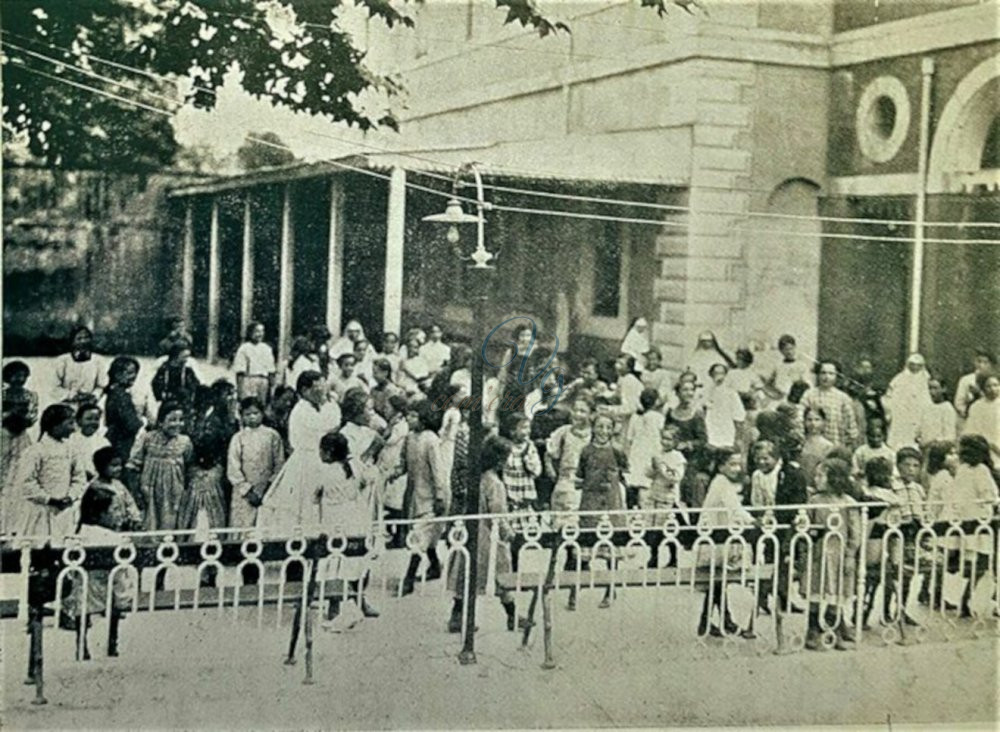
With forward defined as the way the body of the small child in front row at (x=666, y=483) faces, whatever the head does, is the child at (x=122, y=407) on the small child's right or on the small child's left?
on the small child's right

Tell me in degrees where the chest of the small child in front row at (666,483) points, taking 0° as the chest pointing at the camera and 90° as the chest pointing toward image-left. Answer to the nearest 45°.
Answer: approximately 0°

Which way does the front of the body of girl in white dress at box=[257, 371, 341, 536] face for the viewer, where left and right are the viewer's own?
facing to the right of the viewer

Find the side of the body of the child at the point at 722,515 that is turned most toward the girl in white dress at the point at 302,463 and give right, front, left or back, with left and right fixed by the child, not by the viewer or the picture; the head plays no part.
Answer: right

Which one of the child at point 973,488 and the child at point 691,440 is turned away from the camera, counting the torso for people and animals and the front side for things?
the child at point 973,488

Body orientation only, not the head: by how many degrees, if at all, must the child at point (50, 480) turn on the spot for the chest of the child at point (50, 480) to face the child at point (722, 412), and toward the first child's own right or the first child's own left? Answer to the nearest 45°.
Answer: approximately 45° to the first child's own left

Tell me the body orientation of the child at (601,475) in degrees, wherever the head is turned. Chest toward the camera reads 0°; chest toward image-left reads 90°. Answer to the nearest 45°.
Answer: approximately 0°
